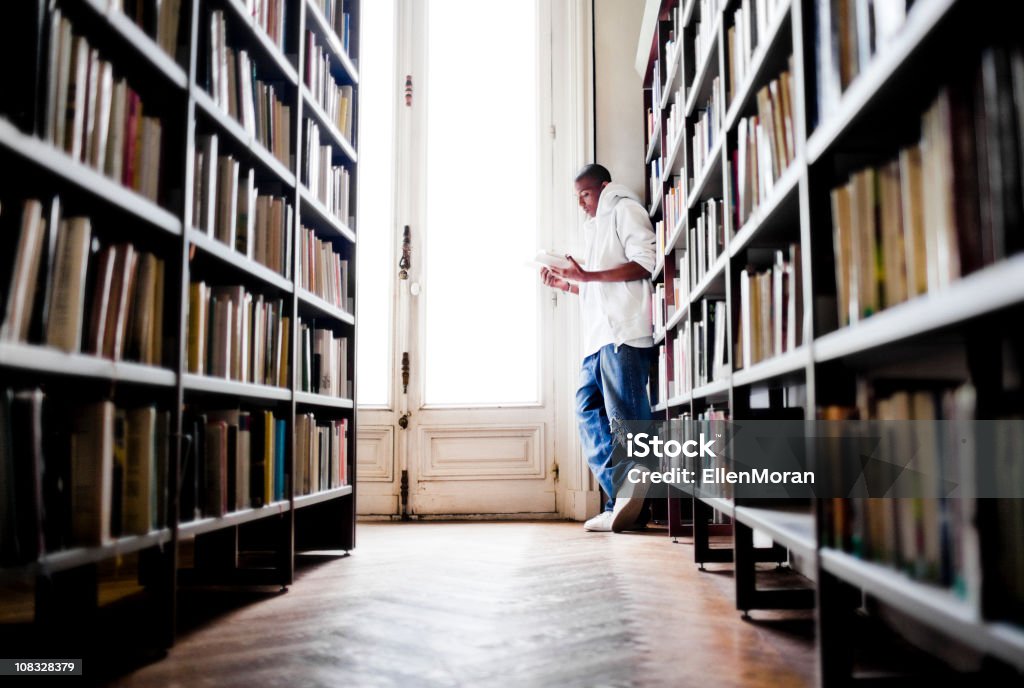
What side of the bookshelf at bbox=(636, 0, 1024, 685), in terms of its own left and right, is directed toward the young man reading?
right

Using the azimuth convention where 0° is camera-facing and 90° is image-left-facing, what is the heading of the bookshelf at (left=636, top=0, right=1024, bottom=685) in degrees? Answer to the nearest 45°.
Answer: approximately 90°

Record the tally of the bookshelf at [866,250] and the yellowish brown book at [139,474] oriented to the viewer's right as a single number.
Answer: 1

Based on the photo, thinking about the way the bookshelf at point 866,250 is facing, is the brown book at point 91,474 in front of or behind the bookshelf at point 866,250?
in front

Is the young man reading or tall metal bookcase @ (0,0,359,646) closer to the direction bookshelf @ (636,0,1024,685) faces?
the tall metal bookcase

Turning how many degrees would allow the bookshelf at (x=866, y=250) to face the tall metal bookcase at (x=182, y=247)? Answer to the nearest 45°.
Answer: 0° — it already faces it

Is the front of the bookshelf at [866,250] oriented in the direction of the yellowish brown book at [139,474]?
yes

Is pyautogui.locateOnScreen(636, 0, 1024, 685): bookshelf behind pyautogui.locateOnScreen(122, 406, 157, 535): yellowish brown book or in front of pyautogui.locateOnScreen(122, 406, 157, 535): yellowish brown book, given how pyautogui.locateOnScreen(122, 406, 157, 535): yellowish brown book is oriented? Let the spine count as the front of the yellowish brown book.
in front
